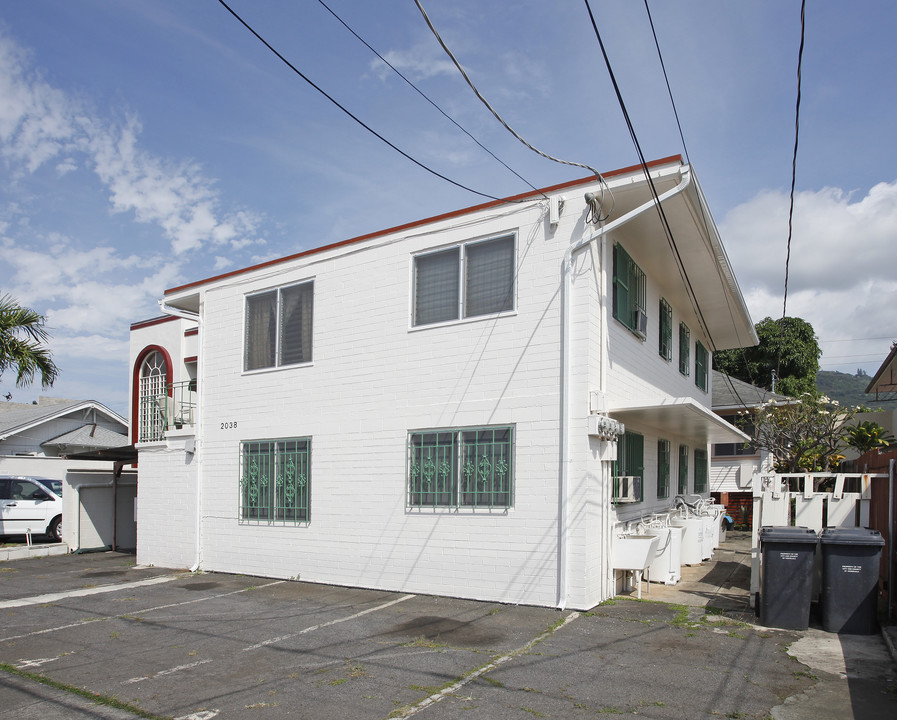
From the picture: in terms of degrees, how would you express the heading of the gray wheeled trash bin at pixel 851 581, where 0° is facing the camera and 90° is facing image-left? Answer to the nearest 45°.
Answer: approximately 0°

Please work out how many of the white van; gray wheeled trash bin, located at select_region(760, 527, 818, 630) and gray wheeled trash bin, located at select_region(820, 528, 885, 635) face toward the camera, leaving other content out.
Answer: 2

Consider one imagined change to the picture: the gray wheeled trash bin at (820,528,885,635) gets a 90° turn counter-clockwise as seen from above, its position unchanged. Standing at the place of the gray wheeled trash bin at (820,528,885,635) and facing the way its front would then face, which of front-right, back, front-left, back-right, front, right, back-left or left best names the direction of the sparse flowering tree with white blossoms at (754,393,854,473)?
left

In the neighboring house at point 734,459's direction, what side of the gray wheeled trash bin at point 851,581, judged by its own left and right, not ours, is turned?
back

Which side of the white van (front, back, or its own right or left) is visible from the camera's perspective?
right

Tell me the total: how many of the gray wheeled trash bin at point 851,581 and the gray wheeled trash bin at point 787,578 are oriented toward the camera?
2

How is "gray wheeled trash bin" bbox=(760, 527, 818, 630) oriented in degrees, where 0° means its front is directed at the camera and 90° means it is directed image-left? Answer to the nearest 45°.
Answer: approximately 0°

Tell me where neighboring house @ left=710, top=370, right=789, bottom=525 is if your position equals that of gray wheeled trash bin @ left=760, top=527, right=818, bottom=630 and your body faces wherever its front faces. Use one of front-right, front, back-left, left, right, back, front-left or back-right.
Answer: back
